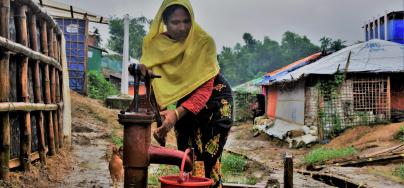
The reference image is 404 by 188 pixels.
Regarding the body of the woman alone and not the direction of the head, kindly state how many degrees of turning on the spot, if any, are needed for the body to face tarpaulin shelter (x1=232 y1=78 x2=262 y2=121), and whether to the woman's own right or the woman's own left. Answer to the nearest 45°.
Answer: approximately 135° to the woman's own right

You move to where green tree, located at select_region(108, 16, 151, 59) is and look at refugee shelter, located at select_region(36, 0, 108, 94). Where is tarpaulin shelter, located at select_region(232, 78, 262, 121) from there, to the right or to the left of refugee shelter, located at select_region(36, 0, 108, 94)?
left

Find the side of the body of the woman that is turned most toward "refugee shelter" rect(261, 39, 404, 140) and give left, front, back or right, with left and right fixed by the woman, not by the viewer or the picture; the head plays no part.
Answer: back

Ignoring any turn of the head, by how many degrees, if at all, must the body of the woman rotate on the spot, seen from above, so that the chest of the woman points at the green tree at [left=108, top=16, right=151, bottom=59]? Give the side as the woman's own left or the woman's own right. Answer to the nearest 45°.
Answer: approximately 135° to the woman's own right

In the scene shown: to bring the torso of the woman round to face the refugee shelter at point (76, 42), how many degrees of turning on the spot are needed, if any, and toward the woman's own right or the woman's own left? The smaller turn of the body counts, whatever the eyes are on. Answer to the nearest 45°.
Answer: approximately 135° to the woman's own right

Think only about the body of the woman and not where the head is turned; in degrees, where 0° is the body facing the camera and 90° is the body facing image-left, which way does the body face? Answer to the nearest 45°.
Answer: approximately 45°

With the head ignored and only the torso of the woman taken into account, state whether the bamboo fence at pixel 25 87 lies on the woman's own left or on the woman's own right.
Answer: on the woman's own right

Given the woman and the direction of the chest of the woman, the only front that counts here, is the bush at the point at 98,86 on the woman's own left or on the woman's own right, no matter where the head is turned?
on the woman's own right

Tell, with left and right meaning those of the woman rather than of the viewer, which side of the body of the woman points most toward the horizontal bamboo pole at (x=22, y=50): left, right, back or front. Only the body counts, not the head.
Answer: right
